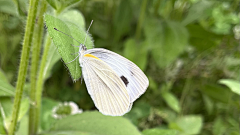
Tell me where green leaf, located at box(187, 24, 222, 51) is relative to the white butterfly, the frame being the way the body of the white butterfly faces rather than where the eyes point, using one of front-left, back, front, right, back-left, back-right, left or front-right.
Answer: back-right

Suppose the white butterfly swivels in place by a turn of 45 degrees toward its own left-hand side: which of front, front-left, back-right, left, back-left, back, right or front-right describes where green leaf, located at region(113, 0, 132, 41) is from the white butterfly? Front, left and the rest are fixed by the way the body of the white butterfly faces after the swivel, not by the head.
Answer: back-right

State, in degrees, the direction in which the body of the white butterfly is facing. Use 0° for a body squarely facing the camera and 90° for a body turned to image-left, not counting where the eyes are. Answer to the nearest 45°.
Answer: approximately 90°
